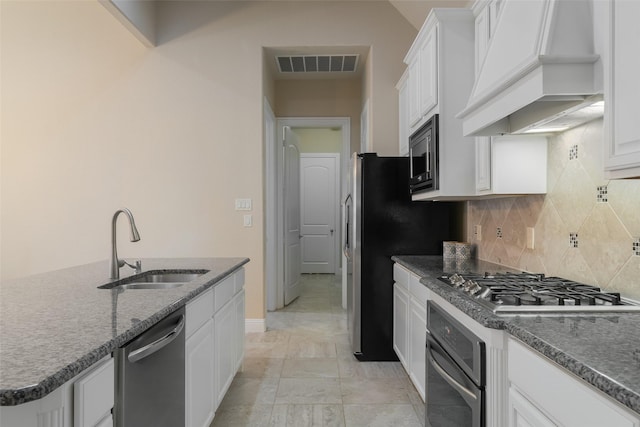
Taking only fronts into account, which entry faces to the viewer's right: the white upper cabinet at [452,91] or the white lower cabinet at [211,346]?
the white lower cabinet

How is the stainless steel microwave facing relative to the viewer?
to the viewer's left

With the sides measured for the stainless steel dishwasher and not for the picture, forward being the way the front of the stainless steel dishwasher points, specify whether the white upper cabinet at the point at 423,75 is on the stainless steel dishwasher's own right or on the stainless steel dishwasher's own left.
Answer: on the stainless steel dishwasher's own left

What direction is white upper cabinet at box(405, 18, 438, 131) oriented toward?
to the viewer's left

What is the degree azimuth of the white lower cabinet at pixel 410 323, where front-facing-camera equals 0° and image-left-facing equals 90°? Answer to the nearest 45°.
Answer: approximately 90°

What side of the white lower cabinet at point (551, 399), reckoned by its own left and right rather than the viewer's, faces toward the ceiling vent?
right

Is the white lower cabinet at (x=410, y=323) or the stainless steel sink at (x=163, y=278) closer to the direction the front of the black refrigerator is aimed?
the stainless steel sink

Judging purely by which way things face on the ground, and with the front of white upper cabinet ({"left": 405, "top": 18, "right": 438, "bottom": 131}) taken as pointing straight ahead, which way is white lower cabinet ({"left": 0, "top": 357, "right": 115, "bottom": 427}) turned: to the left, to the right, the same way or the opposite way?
the opposite way

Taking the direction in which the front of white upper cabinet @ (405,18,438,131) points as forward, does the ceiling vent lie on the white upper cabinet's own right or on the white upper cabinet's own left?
on the white upper cabinet's own right

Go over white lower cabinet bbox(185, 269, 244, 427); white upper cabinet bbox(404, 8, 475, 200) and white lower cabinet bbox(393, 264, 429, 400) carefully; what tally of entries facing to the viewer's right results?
1
